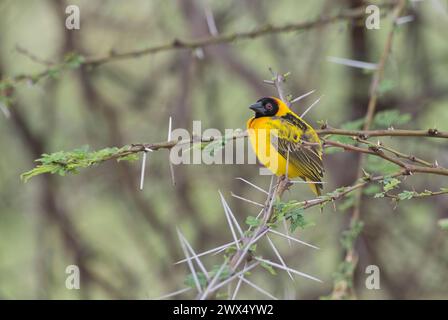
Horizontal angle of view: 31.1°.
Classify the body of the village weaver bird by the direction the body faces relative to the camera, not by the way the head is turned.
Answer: to the viewer's left
